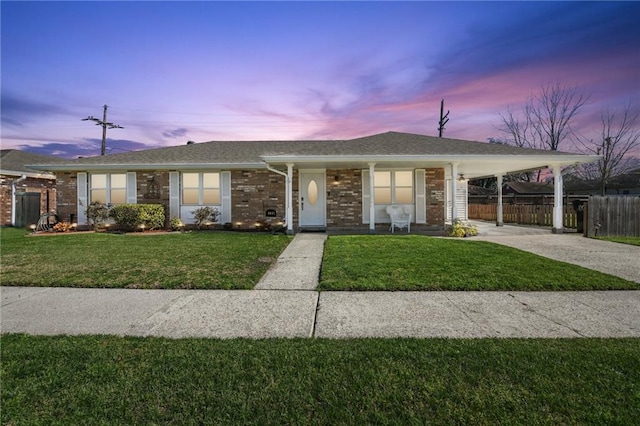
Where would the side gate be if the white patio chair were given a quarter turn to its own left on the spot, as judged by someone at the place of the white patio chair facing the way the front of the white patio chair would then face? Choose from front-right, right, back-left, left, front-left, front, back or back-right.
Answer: back-left

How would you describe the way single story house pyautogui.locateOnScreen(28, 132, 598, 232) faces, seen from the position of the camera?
facing the viewer

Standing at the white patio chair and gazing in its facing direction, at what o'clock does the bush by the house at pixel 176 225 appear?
The bush by the house is roughly at 4 o'clock from the white patio chair.

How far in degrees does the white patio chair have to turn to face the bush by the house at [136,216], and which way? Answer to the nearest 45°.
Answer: approximately 135° to its right

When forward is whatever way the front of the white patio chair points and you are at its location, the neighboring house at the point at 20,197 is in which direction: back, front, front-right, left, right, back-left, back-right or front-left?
back-right

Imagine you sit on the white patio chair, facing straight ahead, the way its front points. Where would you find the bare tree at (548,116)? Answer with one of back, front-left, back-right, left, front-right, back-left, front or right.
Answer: left

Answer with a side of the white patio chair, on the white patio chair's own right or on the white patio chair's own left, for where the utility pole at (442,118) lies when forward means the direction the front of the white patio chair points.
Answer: on the white patio chair's own left

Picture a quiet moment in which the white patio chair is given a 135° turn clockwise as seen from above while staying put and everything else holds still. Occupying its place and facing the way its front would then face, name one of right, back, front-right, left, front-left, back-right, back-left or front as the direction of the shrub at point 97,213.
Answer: front

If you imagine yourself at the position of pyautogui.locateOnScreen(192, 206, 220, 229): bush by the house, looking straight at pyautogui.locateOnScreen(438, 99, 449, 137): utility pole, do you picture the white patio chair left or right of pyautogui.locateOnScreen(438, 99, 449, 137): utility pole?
right

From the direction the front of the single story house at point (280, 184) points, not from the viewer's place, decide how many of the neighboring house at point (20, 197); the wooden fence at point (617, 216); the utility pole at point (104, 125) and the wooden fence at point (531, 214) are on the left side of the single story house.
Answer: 2

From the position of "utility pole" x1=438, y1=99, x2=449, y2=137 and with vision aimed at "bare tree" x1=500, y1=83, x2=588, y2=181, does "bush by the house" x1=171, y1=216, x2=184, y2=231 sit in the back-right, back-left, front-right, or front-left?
back-right

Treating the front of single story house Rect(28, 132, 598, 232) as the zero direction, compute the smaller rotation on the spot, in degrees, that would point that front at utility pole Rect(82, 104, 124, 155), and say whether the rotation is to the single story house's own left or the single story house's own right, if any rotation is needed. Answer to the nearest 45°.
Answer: approximately 135° to the single story house's own right

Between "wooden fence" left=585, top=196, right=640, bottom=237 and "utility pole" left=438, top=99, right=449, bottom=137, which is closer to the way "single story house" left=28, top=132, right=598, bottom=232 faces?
the wooden fence

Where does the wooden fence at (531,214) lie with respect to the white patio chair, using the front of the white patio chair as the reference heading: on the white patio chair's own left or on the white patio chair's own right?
on the white patio chair's own left
